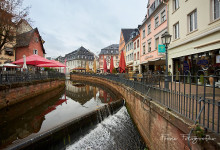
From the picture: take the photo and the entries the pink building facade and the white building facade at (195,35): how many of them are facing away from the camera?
0

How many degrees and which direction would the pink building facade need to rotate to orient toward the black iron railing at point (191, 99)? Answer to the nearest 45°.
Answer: approximately 45° to its left

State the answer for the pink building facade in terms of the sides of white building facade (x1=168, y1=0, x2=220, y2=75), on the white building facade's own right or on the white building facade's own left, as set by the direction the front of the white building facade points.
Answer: on the white building facade's own right

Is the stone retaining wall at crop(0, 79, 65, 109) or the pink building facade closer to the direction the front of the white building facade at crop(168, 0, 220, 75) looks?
the stone retaining wall

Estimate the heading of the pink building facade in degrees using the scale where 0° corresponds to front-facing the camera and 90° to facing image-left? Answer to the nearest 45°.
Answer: approximately 45°

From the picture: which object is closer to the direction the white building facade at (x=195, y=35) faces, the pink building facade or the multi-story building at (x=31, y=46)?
the multi-story building

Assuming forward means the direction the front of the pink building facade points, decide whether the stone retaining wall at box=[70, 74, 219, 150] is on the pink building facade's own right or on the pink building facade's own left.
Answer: on the pink building facade's own left

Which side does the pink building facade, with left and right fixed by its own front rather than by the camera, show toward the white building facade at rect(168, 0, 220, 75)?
left

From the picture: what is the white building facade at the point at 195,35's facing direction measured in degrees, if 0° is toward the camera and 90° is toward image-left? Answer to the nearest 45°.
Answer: approximately 45°

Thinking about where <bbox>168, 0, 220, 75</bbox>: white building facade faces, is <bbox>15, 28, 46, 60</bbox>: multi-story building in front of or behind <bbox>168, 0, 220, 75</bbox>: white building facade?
in front

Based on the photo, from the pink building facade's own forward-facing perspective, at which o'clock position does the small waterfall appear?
The small waterfall is roughly at 11 o'clock from the pink building facade.
